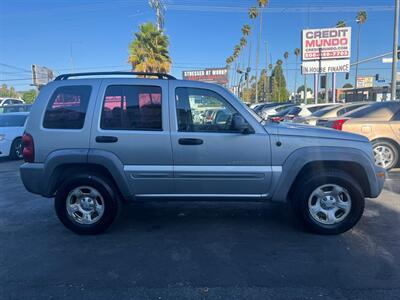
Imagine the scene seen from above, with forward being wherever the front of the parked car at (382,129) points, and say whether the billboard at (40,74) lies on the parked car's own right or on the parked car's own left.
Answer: on the parked car's own left

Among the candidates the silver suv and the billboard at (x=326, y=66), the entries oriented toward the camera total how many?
1

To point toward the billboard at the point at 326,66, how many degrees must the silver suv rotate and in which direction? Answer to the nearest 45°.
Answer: approximately 45° to its left

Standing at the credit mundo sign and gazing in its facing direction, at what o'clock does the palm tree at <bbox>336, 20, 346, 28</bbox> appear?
The palm tree is roughly at 6 o'clock from the credit mundo sign.

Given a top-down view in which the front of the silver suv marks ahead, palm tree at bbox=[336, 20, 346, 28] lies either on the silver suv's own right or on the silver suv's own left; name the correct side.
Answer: on the silver suv's own left

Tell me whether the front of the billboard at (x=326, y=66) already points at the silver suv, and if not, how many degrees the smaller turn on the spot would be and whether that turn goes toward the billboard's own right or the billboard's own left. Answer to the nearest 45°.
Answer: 0° — it already faces it

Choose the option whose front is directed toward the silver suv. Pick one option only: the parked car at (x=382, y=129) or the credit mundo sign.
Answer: the credit mundo sign

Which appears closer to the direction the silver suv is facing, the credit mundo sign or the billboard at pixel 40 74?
the credit mundo sign

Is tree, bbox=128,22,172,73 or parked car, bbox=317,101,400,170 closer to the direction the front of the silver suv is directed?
the parked car

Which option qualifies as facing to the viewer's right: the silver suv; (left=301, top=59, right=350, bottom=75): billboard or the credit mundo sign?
the silver suv

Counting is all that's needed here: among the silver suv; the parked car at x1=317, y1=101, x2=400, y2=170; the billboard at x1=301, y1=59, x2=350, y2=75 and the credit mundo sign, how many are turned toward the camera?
2

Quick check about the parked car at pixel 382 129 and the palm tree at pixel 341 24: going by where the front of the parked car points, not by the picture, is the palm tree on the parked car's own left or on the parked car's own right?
on the parked car's own left

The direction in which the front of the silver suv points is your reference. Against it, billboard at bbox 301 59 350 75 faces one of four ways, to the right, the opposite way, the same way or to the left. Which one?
to the right

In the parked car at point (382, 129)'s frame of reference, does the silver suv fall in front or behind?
behind

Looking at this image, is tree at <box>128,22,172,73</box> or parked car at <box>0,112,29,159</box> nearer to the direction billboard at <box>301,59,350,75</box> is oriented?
the parked car

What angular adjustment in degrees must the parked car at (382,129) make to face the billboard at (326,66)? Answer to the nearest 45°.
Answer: approximately 45° to its left

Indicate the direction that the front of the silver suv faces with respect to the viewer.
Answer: facing to the right of the viewer

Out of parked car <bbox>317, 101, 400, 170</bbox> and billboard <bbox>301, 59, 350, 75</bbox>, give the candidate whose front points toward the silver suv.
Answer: the billboard
